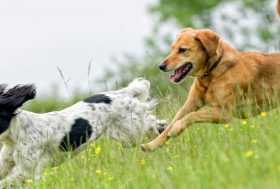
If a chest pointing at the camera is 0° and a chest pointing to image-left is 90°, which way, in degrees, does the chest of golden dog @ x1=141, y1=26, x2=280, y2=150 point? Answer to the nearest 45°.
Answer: approximately 90°

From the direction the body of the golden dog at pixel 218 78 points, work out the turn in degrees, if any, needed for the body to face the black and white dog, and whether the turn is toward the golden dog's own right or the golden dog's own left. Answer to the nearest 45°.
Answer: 0° — it already faces it
